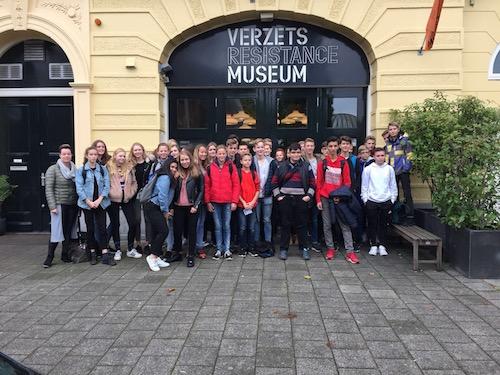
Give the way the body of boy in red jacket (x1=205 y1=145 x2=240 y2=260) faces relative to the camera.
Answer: toward the camera

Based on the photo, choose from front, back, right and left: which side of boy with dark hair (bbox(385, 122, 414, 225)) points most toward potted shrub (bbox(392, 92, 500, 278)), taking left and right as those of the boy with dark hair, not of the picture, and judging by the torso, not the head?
left

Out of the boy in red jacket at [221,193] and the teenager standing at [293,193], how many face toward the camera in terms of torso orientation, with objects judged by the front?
2

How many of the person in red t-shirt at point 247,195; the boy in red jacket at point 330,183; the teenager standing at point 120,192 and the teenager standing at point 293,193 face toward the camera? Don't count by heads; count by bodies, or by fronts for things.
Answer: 4

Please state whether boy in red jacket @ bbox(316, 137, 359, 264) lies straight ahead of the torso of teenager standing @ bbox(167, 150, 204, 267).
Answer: no

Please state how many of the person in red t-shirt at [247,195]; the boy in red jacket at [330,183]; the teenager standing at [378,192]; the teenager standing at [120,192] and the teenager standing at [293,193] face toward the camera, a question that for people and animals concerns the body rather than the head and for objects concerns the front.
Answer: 5

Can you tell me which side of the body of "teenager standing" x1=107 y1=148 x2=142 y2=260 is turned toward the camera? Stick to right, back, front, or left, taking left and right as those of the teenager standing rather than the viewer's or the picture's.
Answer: front

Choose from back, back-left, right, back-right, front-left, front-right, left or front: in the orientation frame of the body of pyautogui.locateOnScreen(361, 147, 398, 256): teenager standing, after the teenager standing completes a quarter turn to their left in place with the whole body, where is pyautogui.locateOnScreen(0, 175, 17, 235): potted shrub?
back

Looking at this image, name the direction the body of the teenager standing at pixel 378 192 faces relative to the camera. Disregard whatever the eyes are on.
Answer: toward the camera

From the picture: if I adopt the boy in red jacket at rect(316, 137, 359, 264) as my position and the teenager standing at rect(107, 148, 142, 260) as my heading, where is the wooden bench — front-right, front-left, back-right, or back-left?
back-left

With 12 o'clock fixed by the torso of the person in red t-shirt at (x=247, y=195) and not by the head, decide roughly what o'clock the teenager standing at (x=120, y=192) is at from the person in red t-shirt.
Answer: The teenager standing is roughly at 3 o'clock from the person in red t-shirt.

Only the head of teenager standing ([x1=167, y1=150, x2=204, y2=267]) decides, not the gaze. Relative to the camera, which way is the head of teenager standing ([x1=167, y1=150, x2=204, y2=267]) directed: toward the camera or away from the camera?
toward the camera

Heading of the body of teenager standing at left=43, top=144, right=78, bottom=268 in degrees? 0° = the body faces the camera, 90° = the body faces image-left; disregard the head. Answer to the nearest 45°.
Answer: approximately 315°

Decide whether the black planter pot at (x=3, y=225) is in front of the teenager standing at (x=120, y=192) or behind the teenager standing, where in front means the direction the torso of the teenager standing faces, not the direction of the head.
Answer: behind

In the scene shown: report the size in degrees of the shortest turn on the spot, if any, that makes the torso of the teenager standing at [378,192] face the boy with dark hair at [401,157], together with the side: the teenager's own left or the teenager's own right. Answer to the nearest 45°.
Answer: approximately 135° to the teenager's own left

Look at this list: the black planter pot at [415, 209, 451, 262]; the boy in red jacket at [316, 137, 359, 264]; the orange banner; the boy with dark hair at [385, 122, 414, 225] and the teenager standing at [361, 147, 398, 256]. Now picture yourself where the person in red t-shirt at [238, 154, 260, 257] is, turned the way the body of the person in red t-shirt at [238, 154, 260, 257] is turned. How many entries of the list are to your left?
5
